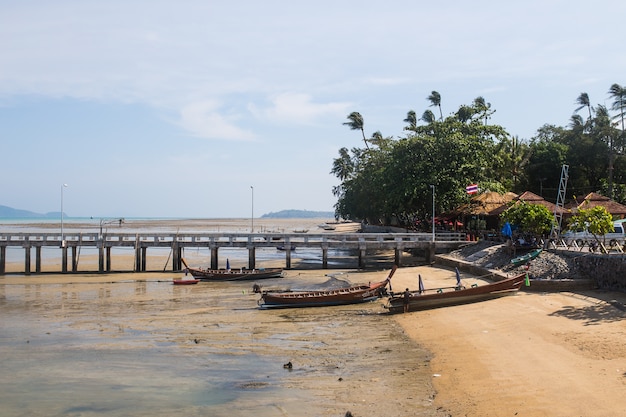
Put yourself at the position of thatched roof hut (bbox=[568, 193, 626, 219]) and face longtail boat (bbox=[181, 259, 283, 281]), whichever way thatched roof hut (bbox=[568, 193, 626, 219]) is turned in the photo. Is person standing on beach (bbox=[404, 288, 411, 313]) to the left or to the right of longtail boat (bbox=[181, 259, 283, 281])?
left

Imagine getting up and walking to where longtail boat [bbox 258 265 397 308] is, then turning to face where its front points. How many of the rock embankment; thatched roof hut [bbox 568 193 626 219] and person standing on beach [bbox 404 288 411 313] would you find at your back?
0

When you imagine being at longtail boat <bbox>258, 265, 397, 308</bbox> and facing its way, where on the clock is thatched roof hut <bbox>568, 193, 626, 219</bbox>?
The thatched roof hut is roughly at 11 o'clock from the longtail boat.

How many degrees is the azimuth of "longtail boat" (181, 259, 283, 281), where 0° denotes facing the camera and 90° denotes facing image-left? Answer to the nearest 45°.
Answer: approximately 90°

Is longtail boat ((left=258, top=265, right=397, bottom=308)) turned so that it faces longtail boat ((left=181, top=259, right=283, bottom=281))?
no

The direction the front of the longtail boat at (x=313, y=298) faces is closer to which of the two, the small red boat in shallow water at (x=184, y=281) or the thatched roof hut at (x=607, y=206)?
the thatched roof hut

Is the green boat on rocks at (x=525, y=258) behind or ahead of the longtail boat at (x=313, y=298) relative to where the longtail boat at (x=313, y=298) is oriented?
ahead

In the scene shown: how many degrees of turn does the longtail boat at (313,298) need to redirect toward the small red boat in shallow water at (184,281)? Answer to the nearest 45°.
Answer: approximately 135° to its left

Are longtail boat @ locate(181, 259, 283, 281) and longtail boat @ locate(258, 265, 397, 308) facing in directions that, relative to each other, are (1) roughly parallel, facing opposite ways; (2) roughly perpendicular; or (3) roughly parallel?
roughly parallel, facing opposite ways

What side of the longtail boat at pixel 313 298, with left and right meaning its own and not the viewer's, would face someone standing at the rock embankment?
front

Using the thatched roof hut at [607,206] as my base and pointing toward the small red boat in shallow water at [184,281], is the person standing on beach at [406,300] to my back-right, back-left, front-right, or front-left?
front-left

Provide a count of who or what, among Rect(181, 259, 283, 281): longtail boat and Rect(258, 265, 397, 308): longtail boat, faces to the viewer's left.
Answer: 1

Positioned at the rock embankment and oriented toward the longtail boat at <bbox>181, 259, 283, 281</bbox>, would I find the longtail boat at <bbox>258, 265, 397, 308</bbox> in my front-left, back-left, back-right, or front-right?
front-left

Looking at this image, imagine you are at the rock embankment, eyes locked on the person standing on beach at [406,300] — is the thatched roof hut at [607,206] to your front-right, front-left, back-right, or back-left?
back-right

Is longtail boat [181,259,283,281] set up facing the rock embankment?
no

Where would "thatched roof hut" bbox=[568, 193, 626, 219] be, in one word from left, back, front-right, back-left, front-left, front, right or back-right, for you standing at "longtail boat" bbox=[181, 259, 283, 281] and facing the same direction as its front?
back

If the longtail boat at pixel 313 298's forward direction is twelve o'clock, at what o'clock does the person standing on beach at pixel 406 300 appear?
The person standing on beach is roughly at 1 o'clock from the longtail boat.

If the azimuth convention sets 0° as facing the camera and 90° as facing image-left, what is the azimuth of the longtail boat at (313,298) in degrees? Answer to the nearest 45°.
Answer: approximately 270°

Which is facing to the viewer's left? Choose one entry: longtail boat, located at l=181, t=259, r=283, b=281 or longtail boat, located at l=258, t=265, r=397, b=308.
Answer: longtail boat, located at l=181, t=259, r=283, b=281

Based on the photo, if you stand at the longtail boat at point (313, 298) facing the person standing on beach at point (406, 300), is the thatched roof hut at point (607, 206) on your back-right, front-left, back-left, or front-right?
front-left
